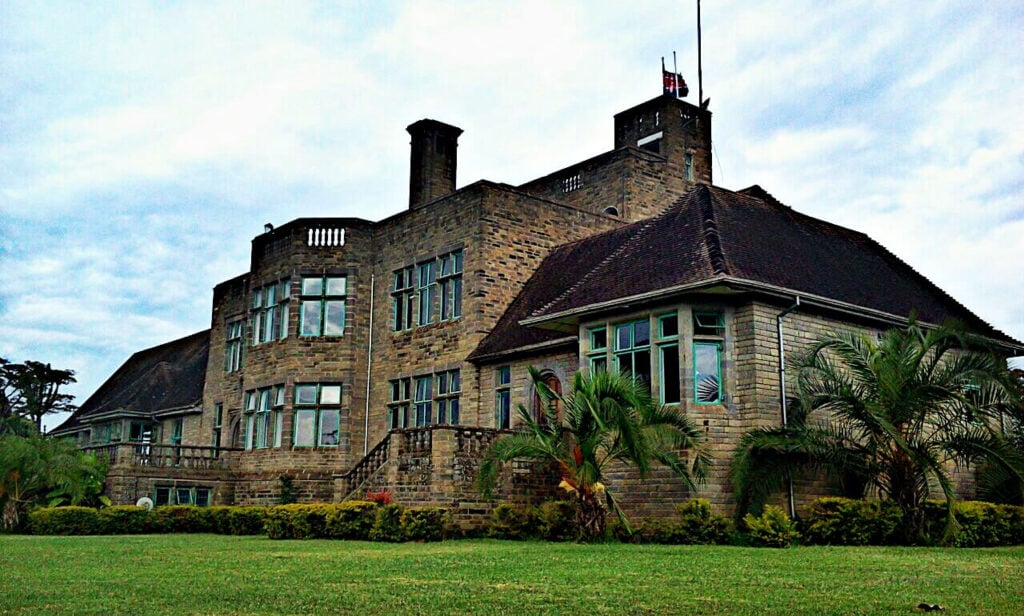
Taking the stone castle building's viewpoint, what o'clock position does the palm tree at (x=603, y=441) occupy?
The palm tree is roughly at 10 o'clock from the stone castle building.

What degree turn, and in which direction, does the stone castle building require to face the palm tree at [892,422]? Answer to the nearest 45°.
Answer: approximately 90° to its left

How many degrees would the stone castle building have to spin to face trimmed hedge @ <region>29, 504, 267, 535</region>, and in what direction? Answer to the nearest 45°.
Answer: approximately 45° to its right

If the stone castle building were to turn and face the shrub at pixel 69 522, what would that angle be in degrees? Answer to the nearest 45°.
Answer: approximately 45° to its right

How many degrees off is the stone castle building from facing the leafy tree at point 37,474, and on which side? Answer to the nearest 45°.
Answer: approximately 45° to its right

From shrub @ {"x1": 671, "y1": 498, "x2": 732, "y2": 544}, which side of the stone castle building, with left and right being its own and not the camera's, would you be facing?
left

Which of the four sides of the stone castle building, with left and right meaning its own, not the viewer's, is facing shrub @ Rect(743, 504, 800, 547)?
left

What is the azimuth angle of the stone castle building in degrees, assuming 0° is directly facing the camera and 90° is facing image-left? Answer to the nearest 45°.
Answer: approximately 45°
